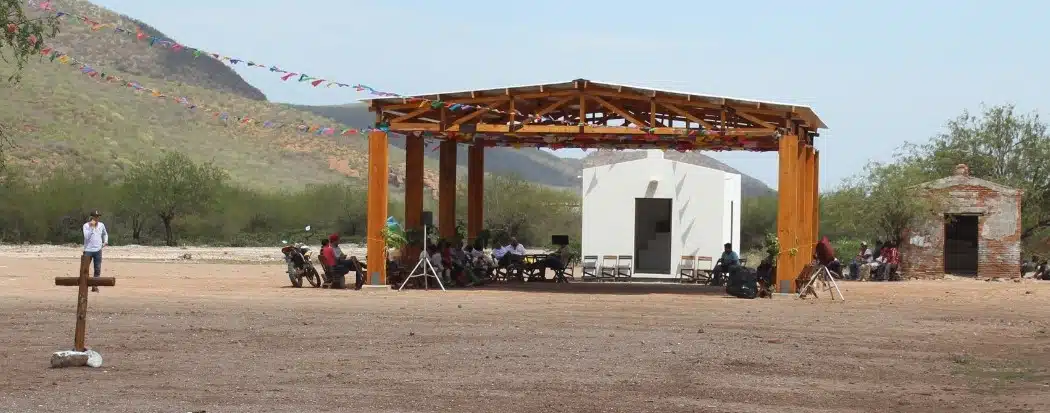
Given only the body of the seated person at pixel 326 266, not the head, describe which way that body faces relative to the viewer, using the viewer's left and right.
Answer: facing to the right of the viewer

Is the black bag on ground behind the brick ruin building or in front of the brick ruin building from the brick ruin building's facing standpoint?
in front

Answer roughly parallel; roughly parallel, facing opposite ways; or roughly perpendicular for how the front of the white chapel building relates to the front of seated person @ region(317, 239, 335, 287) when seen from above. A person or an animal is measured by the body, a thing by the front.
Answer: roughly perpendicular

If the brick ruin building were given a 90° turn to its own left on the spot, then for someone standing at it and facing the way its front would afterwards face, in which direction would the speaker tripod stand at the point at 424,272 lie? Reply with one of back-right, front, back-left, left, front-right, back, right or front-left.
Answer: back-right

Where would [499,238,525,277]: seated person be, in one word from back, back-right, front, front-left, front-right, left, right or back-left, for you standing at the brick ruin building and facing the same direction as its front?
front-right

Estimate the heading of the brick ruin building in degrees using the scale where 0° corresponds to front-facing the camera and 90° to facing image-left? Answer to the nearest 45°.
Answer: approximately 0°

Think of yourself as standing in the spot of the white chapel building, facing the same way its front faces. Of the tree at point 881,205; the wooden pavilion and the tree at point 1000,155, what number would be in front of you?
1

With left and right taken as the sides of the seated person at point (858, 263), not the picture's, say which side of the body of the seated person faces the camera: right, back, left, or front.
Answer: left

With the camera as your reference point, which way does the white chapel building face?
facing the viewer

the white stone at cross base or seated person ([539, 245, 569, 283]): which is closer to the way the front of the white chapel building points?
the white stone at cross base

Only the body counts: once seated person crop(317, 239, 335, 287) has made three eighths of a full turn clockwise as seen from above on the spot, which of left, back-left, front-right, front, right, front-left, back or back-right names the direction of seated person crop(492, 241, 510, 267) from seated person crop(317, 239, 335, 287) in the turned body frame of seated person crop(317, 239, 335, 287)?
back

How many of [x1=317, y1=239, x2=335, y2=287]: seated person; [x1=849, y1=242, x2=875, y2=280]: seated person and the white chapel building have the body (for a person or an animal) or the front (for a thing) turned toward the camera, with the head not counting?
1

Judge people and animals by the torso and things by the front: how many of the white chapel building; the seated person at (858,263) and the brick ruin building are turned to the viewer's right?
0

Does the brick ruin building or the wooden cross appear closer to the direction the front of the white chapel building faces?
the wooden cross

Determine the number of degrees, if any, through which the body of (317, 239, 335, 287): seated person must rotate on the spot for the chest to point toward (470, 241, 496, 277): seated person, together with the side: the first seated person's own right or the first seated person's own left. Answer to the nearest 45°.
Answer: approximately 45° to the first seated person's own left

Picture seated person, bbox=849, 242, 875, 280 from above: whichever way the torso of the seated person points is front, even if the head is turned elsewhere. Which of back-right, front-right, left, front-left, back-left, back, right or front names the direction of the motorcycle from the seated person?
front-left
